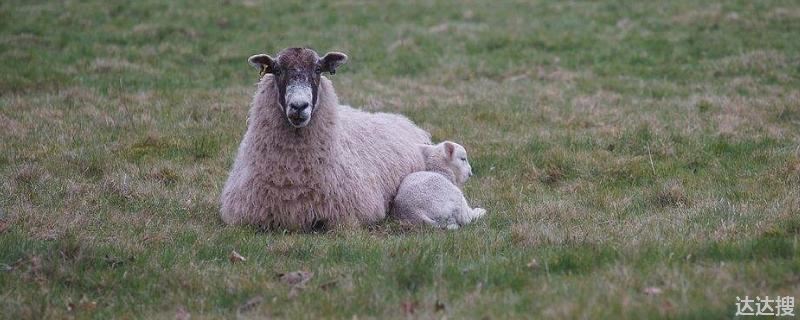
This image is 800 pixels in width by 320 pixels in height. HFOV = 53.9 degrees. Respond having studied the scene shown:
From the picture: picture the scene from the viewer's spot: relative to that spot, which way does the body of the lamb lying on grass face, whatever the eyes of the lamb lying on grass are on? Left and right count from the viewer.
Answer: facing away from the viewer and to the right of the viewer

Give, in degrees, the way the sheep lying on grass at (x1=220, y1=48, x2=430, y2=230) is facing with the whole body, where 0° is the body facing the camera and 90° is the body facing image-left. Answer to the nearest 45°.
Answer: approximately 45°

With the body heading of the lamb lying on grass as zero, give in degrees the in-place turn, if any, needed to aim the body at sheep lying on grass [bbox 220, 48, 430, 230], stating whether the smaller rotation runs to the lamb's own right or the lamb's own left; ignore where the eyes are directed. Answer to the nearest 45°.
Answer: approximately 135° to the lamb's own left

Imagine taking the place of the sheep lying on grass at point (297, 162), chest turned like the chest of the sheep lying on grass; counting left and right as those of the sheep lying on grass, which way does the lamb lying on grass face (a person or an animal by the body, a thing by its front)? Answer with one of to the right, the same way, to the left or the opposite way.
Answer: the opposite way

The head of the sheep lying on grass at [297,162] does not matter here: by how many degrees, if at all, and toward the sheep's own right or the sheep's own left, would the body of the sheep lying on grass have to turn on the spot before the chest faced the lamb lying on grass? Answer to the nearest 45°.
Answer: approximately 135° to the sheep's own left
